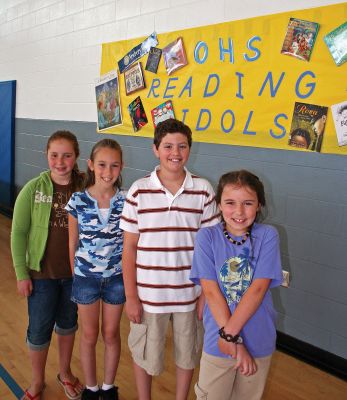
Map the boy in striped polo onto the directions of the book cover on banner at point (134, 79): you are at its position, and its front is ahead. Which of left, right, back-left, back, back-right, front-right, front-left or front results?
front-left

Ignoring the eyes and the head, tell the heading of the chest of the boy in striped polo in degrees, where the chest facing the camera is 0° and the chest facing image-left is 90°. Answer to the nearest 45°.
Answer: approximately 0°

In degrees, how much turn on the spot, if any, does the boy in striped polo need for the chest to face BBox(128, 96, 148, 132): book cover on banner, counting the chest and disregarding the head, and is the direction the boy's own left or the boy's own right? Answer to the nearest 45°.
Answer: approximately 180°

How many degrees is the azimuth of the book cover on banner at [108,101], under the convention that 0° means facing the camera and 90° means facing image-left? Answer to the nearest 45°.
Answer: approximately 45°

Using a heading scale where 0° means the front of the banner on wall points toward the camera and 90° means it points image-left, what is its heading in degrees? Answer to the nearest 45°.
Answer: approximately 45°

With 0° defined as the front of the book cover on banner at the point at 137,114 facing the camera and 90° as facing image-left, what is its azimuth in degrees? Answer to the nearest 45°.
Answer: approximately 45°

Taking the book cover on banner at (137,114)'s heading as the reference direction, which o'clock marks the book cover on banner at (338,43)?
the book cover on banner at (338,43) is roughly at 9 o'clock from the book cover on banner at (137,114).

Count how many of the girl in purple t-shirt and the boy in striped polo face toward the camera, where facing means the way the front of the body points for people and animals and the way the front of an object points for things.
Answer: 2

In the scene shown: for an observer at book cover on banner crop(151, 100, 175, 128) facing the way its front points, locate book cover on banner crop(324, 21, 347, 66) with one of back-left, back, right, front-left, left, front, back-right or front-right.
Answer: left
